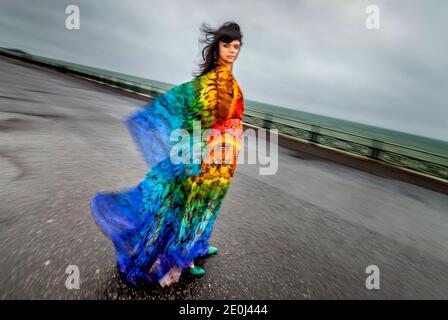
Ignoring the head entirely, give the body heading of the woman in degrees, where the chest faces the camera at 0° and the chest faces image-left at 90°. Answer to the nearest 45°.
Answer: approximately 315°

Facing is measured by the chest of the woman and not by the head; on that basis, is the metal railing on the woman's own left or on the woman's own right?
on the woman's own left
